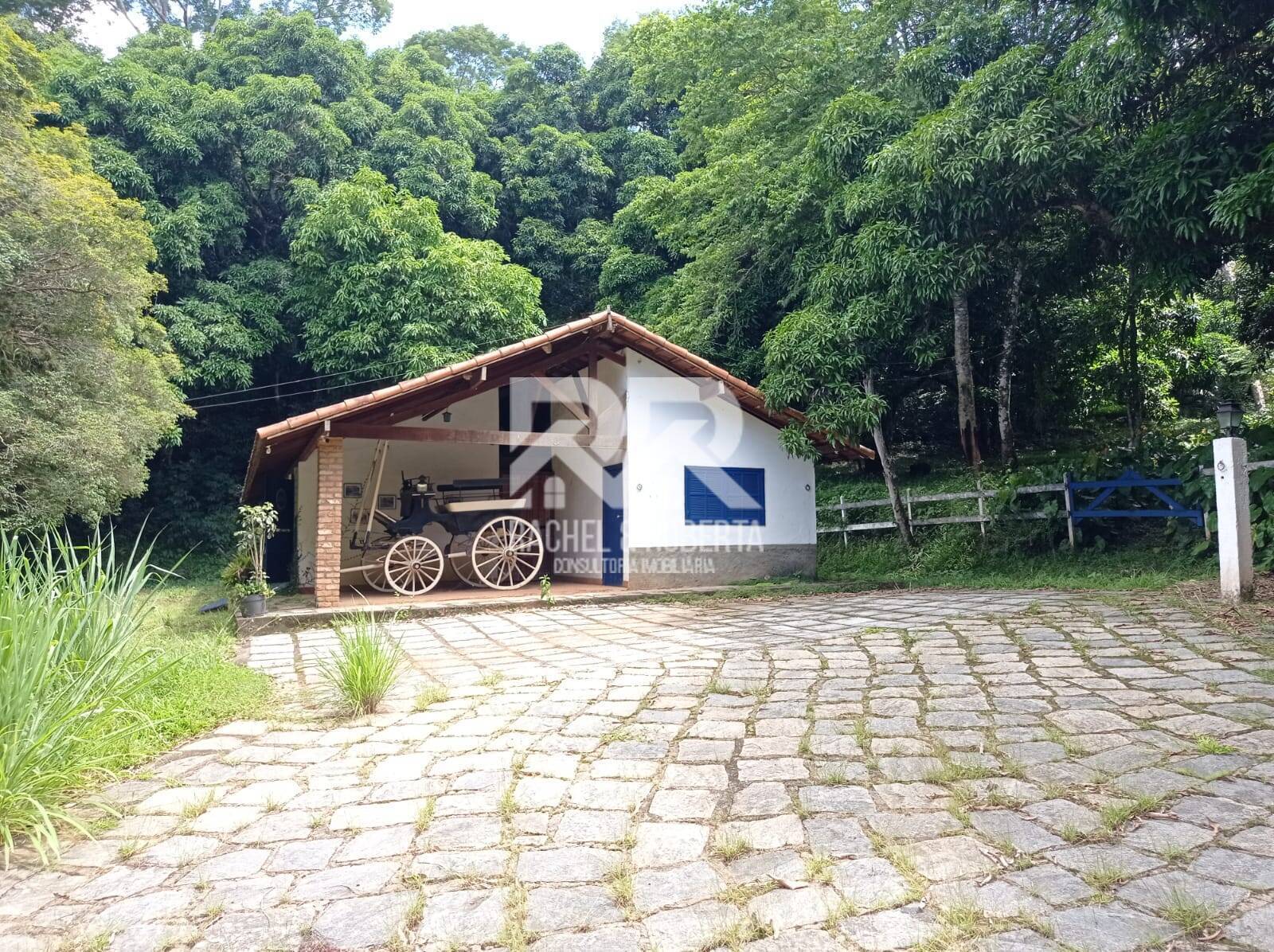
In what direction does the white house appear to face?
toward the camera

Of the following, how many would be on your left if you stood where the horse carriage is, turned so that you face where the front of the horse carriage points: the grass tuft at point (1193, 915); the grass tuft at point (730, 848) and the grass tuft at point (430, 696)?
3

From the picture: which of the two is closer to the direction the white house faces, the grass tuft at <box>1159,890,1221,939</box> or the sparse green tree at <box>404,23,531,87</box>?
the grass tuft

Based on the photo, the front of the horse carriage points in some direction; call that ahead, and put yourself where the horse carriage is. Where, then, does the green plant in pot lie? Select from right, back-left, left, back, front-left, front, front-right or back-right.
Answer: front-left

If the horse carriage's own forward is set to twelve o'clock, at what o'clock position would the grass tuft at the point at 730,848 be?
The grass tuft is roughly at 9 o'clock from the horse carriage.

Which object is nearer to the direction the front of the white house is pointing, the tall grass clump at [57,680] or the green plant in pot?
the tall grass clump

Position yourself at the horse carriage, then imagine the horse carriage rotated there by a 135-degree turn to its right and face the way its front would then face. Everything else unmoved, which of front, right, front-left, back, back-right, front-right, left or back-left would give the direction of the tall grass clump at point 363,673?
back-right

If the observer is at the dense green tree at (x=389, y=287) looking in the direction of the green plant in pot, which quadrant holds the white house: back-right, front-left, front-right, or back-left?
front-left

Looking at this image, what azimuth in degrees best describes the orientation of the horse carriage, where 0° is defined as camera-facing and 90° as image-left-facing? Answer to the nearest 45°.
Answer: approximately 90°

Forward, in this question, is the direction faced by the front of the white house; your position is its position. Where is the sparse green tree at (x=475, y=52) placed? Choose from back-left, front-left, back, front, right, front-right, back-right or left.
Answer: back

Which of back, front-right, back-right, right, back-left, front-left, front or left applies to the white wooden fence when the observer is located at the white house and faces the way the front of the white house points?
left

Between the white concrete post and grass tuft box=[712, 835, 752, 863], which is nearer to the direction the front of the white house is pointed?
the grass tuft

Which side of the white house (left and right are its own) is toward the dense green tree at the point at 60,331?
right

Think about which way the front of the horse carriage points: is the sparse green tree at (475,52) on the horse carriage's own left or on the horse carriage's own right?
on the horse carriage's own right

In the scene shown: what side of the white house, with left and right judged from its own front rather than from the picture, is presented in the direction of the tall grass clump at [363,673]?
front

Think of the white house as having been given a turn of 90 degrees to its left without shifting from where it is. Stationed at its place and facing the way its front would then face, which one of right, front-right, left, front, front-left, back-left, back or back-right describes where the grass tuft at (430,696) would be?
right

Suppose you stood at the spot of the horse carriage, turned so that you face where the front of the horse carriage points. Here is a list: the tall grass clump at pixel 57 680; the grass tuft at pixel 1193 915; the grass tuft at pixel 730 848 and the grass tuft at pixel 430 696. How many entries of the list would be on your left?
4
